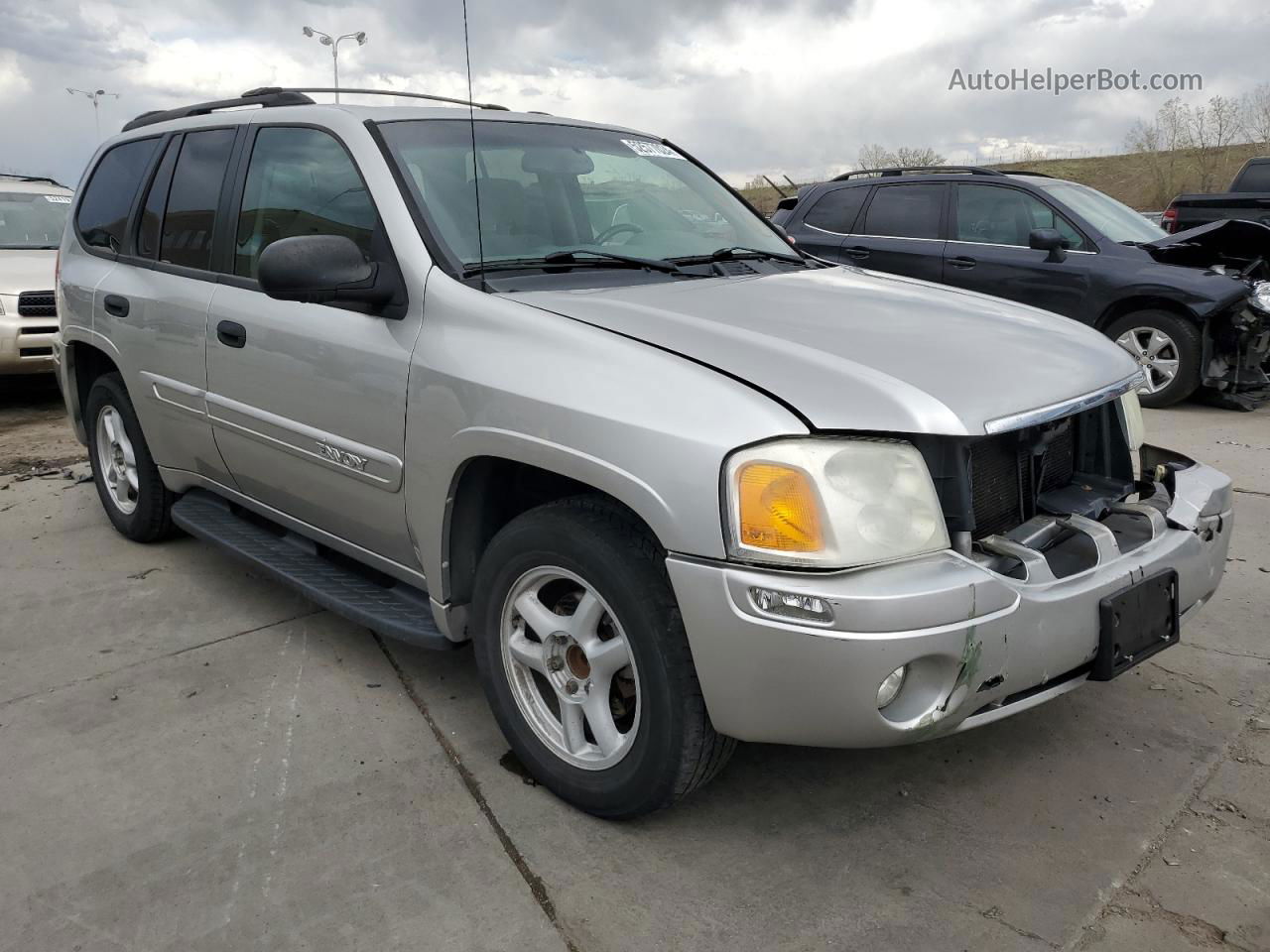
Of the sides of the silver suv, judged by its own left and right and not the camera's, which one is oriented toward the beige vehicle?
back

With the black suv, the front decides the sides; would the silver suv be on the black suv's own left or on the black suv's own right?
on the black suv's own right

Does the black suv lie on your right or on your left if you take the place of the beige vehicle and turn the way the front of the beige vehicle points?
on your left

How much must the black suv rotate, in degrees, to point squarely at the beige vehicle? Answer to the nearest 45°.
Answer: approximately 135° to its right
